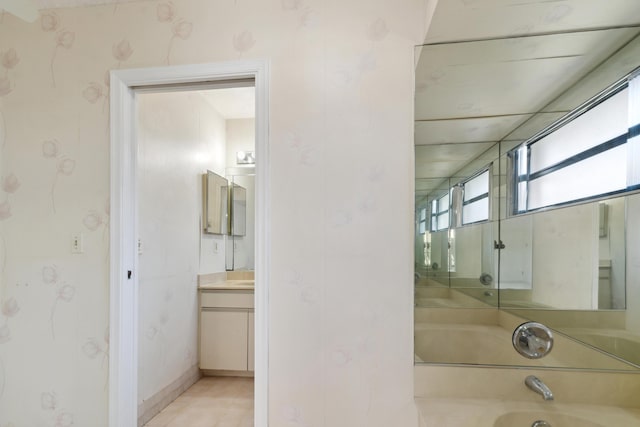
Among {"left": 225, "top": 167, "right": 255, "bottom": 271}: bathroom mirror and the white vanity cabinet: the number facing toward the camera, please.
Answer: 2

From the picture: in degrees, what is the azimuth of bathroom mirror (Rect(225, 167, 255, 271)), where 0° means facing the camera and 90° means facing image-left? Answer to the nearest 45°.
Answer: approximately 0°

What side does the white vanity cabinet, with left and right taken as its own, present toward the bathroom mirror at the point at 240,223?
back
